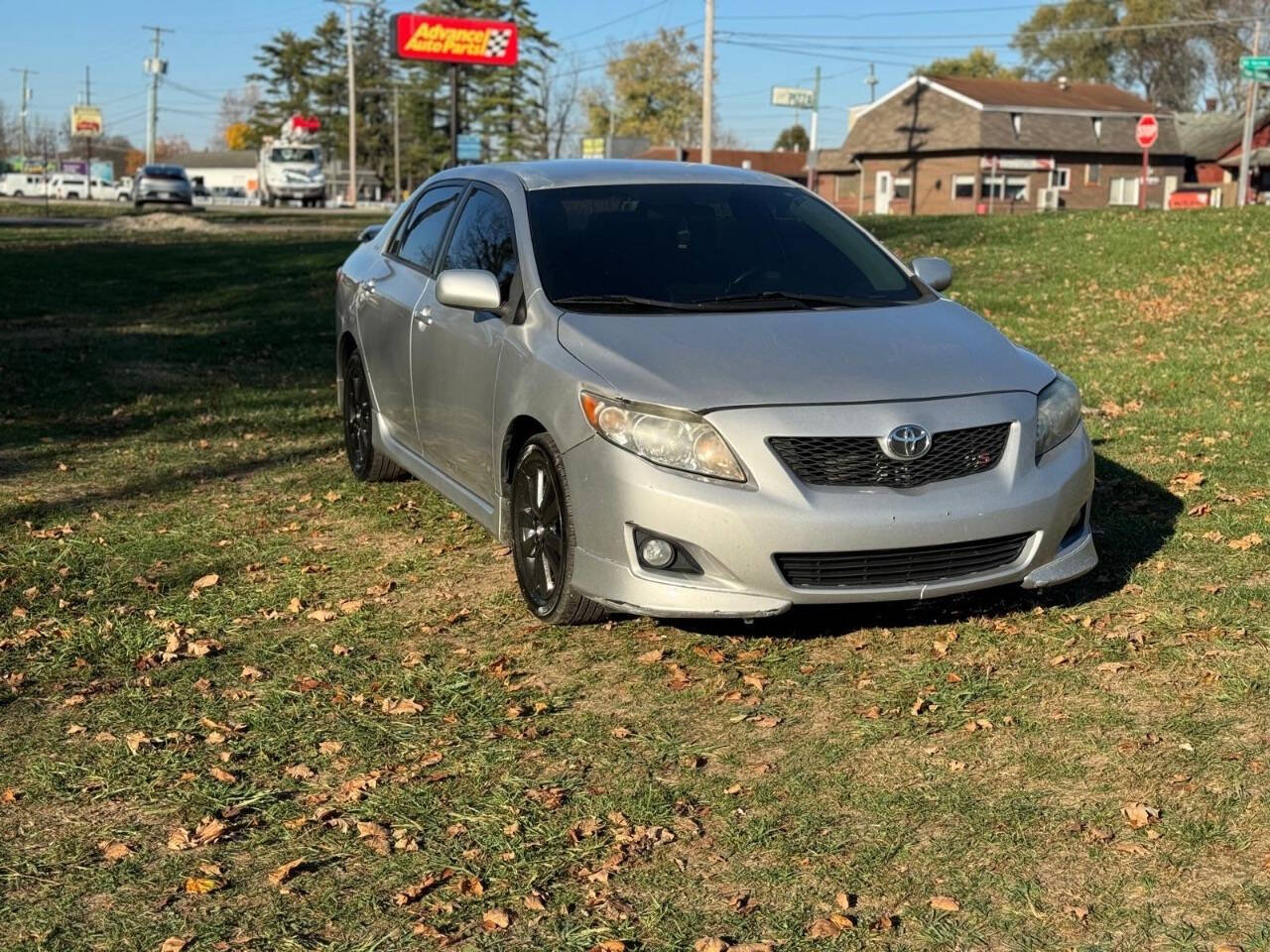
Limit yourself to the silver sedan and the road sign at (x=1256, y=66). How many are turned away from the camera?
0

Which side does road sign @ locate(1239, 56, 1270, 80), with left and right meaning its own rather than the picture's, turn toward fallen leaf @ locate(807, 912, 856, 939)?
front

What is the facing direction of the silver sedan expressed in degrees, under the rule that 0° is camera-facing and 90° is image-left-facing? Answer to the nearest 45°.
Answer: approximately 315°

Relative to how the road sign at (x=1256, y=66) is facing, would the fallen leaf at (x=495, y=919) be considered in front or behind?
in front

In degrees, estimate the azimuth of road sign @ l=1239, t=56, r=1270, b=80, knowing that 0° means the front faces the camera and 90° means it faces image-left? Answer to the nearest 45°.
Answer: approximately 0°

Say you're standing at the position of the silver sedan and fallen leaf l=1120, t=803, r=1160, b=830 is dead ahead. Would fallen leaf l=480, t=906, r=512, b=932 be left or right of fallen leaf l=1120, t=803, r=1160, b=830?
right

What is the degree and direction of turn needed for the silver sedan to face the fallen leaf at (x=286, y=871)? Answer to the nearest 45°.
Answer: approximately 90° to its right

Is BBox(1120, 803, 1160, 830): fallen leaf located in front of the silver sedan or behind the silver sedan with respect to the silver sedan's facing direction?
in front

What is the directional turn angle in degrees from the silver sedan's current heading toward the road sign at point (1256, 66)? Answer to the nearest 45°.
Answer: approximately 135° to its left

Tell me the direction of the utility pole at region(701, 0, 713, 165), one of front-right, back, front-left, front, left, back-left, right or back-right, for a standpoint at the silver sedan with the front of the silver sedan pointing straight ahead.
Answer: back-left

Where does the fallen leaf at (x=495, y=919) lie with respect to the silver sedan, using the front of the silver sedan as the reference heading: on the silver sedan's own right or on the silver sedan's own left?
on the silver sedan's own right
